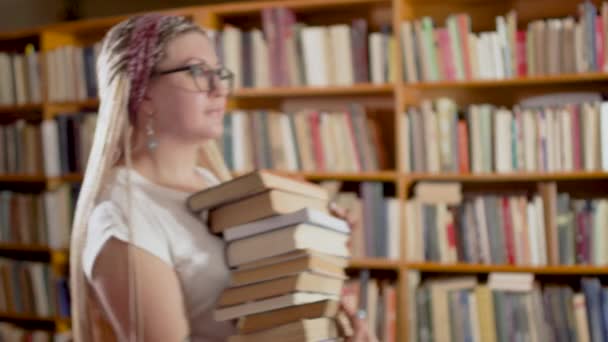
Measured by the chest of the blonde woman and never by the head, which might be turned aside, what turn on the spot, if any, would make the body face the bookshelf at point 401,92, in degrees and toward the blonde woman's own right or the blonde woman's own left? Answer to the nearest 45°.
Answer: approximately 45° to the blonde woman's own left

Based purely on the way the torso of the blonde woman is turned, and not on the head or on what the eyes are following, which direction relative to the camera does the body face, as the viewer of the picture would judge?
to the viewer's right
